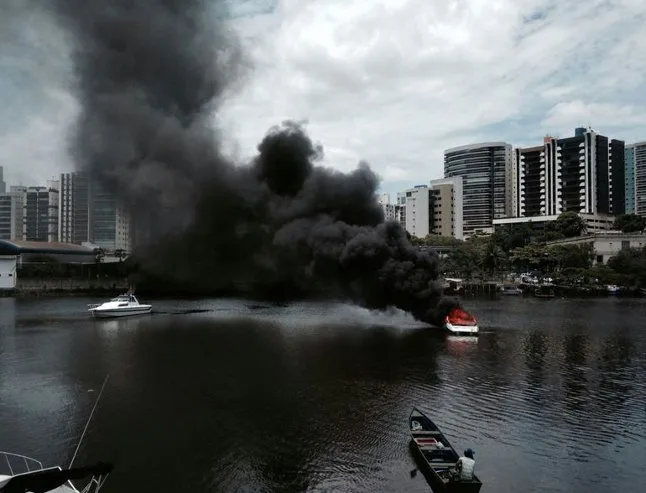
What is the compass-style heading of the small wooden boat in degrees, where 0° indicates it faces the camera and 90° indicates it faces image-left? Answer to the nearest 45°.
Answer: approximately 135°
